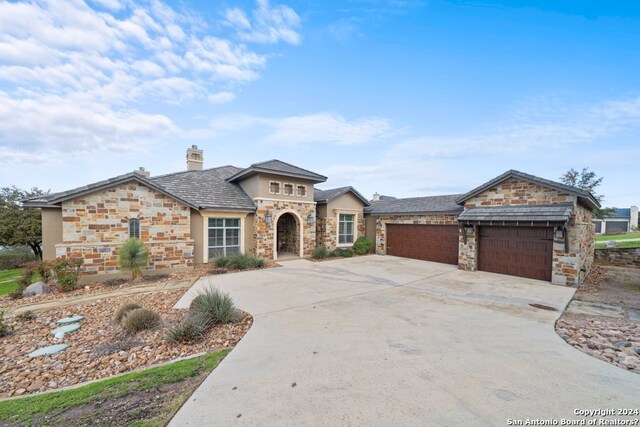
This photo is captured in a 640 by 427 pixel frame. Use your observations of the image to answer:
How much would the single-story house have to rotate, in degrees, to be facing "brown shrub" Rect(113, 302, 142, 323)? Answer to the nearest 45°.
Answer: approximately 45° to its right

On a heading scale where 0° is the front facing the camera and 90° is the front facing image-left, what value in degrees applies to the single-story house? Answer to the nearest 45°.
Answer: approximately 0°

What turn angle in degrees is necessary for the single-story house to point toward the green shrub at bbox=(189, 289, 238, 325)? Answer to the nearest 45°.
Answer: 0° — it already faces it

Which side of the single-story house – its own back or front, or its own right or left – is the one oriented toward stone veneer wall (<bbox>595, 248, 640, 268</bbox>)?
left

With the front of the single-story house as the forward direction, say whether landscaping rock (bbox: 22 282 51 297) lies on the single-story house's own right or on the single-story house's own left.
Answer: on the single-story house's own right

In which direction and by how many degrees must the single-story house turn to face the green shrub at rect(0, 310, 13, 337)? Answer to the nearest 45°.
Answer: approximately 45° to its right
